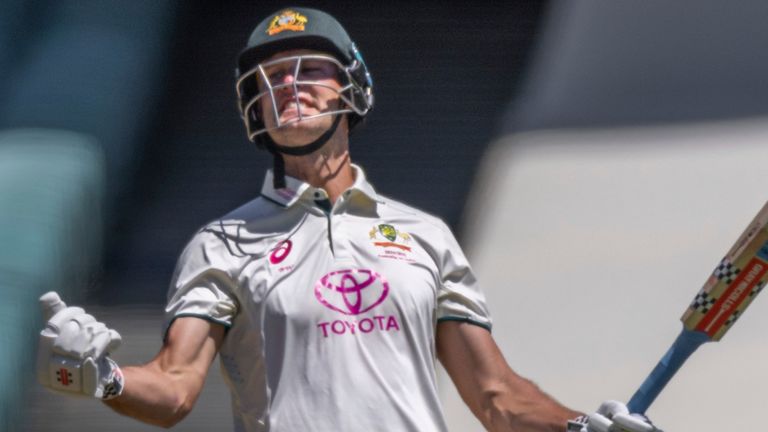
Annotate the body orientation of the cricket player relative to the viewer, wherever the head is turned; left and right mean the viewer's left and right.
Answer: facing the viewer
